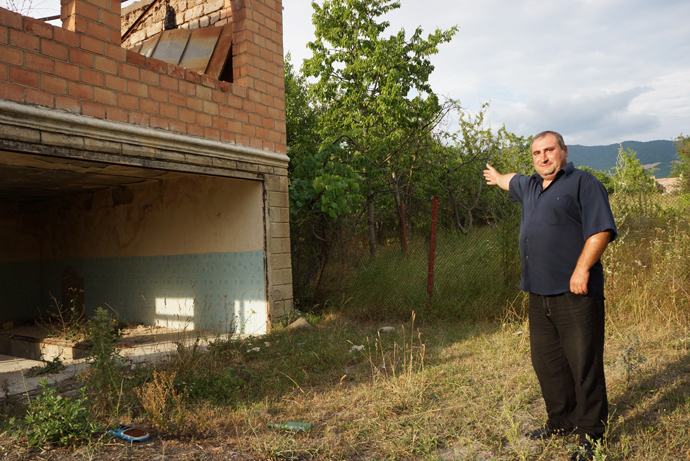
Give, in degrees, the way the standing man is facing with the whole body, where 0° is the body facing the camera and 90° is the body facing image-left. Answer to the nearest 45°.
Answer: approximately 45°

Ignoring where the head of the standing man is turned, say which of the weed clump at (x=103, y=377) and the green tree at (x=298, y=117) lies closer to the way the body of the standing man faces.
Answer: the weed clump

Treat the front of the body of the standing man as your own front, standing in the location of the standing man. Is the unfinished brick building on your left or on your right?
on your right

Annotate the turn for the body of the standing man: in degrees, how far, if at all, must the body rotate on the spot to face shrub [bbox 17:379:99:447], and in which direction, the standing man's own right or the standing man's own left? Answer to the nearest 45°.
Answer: approximately 45° to the standing man's own right

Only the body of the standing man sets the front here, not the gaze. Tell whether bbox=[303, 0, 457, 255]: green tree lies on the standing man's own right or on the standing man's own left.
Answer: on the standing man's own right

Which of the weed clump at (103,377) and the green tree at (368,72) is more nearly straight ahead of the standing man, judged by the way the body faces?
the weed clump

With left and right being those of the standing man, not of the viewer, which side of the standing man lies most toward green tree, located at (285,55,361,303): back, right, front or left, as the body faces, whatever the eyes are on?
right

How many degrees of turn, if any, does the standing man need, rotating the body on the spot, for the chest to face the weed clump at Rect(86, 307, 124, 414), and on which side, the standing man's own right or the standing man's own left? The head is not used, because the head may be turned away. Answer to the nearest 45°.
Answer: approximately 45° to the standing man's own right
